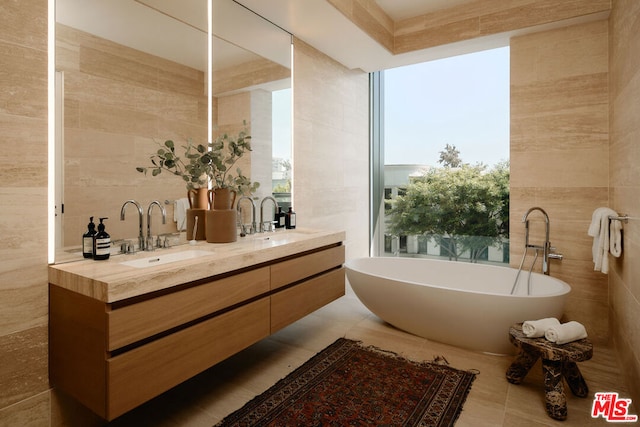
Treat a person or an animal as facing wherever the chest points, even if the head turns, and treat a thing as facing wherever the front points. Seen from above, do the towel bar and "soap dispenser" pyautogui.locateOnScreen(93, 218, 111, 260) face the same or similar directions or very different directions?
very different directions

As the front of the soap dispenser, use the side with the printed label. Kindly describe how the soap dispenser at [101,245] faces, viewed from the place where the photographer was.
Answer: facing the viewer and to the right of the viewer

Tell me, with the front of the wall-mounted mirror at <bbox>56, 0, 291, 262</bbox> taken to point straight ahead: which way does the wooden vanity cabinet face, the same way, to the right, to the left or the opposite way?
the same way

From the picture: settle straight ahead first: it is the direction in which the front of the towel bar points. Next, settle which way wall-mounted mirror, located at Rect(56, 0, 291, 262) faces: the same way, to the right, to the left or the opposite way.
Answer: the opposite way

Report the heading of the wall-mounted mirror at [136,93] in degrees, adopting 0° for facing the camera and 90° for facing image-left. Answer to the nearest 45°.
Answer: approximately 315°

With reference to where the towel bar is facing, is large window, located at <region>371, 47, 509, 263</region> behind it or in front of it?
in front

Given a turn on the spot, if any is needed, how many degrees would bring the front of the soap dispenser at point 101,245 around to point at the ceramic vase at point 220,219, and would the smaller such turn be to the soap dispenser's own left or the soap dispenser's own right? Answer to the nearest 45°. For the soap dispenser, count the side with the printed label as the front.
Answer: approximately 90° to the soap dispenser's own left

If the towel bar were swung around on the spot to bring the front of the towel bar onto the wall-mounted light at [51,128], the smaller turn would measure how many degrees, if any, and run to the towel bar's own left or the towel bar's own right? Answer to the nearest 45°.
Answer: approximately 45° to the towel bar's own left

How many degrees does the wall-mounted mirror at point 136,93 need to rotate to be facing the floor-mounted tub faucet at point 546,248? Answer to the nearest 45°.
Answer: approximately 45° to its left

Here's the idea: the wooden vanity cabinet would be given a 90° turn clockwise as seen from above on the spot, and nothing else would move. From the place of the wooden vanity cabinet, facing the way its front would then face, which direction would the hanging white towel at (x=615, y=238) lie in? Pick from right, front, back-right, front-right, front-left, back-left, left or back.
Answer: back-left

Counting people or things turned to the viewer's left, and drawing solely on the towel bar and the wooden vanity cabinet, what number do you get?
1

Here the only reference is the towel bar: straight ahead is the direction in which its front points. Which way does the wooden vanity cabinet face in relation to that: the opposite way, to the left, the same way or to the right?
the opposite way

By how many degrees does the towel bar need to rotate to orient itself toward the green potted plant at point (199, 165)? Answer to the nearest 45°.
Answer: approximately 45° to its left

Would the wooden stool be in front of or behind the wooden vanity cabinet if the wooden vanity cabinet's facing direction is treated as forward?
in front

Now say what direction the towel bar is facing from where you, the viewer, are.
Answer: facing to the left of the viewer
